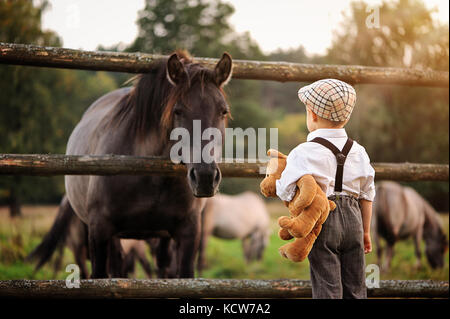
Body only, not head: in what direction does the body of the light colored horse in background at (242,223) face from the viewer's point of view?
to the viewer's right

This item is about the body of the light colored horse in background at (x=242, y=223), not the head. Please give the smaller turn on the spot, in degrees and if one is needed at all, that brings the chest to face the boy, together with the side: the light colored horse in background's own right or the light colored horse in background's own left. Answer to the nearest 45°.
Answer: approximately 90° to the light colored horse in background's own right

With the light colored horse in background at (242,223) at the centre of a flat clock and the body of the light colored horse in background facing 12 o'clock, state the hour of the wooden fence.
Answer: The wooden fence is roughly at 3 o'clock from the light colored horse in background.

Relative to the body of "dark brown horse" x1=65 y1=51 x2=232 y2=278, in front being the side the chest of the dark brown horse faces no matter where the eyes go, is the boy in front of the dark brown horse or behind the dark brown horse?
in front

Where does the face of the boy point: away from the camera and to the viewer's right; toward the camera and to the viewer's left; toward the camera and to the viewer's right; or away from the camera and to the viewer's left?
away from the camera and to the viewer's left

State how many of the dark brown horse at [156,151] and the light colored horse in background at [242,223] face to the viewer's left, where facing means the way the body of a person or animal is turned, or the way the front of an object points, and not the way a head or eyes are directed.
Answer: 0

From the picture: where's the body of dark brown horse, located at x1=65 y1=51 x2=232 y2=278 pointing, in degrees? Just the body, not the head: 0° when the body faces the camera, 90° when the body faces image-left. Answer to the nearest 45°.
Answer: approximately 315°

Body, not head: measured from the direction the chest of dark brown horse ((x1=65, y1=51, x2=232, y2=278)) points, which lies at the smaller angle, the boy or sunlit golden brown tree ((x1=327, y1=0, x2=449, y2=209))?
the boy

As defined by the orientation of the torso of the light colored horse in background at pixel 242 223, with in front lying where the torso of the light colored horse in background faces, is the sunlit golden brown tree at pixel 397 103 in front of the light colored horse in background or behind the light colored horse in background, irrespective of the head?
in front

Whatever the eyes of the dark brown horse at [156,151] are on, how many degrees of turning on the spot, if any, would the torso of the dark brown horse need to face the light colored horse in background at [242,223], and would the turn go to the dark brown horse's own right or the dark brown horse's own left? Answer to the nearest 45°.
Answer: approximately 135° to the dark brown horse's own left
